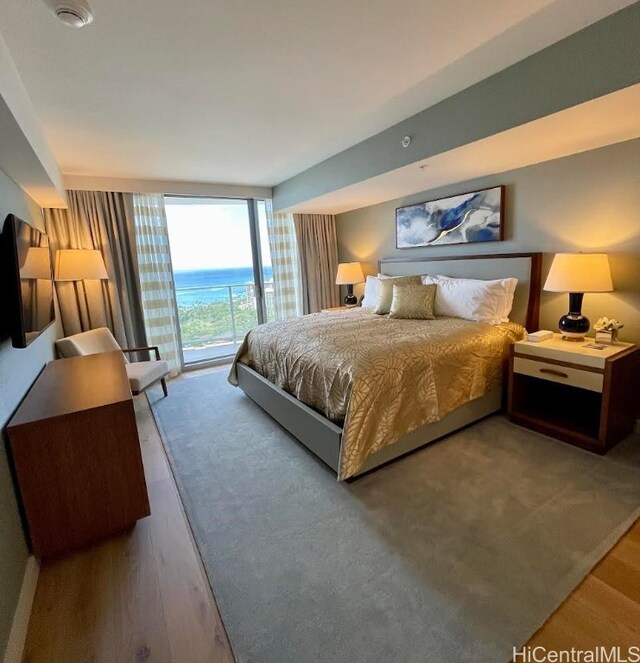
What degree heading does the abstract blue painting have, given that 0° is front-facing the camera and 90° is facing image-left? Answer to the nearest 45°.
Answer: approximately 45°

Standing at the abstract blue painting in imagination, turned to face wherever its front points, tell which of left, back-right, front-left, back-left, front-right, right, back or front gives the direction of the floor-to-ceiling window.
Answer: front-right

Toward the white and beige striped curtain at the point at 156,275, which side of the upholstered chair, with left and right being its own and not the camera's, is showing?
left

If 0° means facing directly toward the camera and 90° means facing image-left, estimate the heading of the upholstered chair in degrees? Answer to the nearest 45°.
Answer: approximately 315°

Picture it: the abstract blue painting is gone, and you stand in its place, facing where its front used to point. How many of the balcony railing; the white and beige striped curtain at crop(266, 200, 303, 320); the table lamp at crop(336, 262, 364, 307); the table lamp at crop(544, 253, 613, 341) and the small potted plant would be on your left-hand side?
2

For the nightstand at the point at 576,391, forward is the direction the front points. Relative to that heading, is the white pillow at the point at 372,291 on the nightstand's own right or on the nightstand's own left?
on the nightstand's own right
